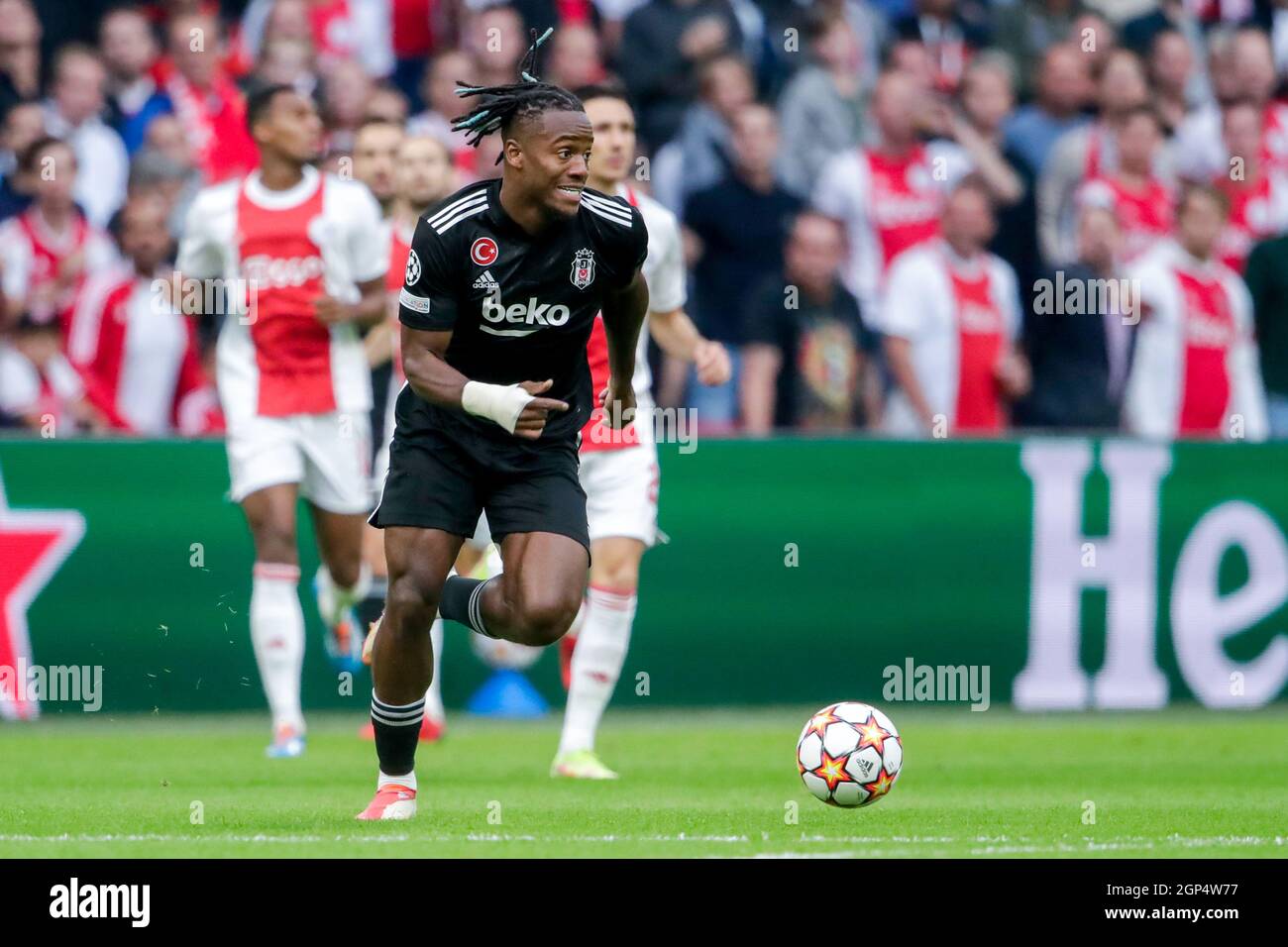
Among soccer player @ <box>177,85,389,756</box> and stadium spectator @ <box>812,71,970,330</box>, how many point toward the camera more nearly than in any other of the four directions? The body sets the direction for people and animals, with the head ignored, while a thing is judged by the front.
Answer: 2

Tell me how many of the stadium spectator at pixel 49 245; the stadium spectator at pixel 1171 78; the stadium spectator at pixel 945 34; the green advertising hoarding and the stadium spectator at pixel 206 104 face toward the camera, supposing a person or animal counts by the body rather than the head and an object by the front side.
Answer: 5

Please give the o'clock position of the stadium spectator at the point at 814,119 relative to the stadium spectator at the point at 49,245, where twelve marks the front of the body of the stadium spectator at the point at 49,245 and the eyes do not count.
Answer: the stadium spectator at the point at 814,119 is roughly at 9 o'clock from the stadium spectator at the point at 49,245.

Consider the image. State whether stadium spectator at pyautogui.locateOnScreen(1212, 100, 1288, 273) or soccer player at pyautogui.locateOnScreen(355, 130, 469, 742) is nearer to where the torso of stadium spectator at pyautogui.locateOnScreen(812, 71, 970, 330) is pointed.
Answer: the soccer player

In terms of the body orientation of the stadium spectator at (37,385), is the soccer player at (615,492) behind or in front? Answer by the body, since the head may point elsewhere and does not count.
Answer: in front

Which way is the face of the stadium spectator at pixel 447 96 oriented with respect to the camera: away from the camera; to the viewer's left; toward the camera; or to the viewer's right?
toward the camera

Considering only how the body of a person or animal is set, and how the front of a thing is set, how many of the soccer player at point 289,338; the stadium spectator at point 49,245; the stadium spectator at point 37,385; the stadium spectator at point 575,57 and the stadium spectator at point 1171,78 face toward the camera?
5

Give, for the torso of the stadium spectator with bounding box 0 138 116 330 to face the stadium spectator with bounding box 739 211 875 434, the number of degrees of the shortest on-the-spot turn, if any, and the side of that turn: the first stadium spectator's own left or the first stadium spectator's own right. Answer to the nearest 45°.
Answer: approximately 90° to the first stadium spectator's own left

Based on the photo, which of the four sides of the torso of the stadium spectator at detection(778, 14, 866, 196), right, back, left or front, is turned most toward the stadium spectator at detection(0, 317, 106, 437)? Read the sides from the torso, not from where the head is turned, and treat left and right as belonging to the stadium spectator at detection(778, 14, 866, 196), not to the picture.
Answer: right

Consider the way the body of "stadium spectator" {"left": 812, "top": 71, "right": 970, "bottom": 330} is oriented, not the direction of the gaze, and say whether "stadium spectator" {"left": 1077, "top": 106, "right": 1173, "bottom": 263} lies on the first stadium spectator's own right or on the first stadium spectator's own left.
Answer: on the first stadium spectator's own left

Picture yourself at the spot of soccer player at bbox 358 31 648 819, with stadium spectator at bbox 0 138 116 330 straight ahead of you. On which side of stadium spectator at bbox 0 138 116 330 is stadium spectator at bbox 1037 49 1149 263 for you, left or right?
right

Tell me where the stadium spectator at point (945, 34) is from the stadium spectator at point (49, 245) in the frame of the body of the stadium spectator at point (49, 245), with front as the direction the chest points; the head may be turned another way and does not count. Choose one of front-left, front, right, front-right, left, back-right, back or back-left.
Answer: left

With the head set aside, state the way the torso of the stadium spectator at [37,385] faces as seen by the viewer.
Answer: toward the camera

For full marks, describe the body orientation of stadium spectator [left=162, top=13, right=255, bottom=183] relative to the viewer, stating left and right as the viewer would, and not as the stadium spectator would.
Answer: facing the viewer

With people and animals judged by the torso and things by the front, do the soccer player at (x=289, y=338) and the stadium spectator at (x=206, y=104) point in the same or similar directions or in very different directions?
same or similar directions

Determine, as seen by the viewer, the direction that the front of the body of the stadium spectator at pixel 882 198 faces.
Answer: toward the camera

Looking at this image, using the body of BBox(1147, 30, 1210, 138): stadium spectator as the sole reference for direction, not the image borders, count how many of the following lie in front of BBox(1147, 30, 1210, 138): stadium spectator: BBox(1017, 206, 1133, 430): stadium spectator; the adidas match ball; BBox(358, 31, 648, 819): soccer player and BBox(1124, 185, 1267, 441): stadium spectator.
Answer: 4

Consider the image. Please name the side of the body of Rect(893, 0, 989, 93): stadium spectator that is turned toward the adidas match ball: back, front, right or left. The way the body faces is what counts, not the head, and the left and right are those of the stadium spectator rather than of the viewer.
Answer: front

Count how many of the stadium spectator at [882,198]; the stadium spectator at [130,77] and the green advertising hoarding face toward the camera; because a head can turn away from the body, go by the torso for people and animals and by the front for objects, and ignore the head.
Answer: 3

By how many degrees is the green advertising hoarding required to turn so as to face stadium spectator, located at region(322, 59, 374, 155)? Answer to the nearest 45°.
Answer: approximately 135° to its right
